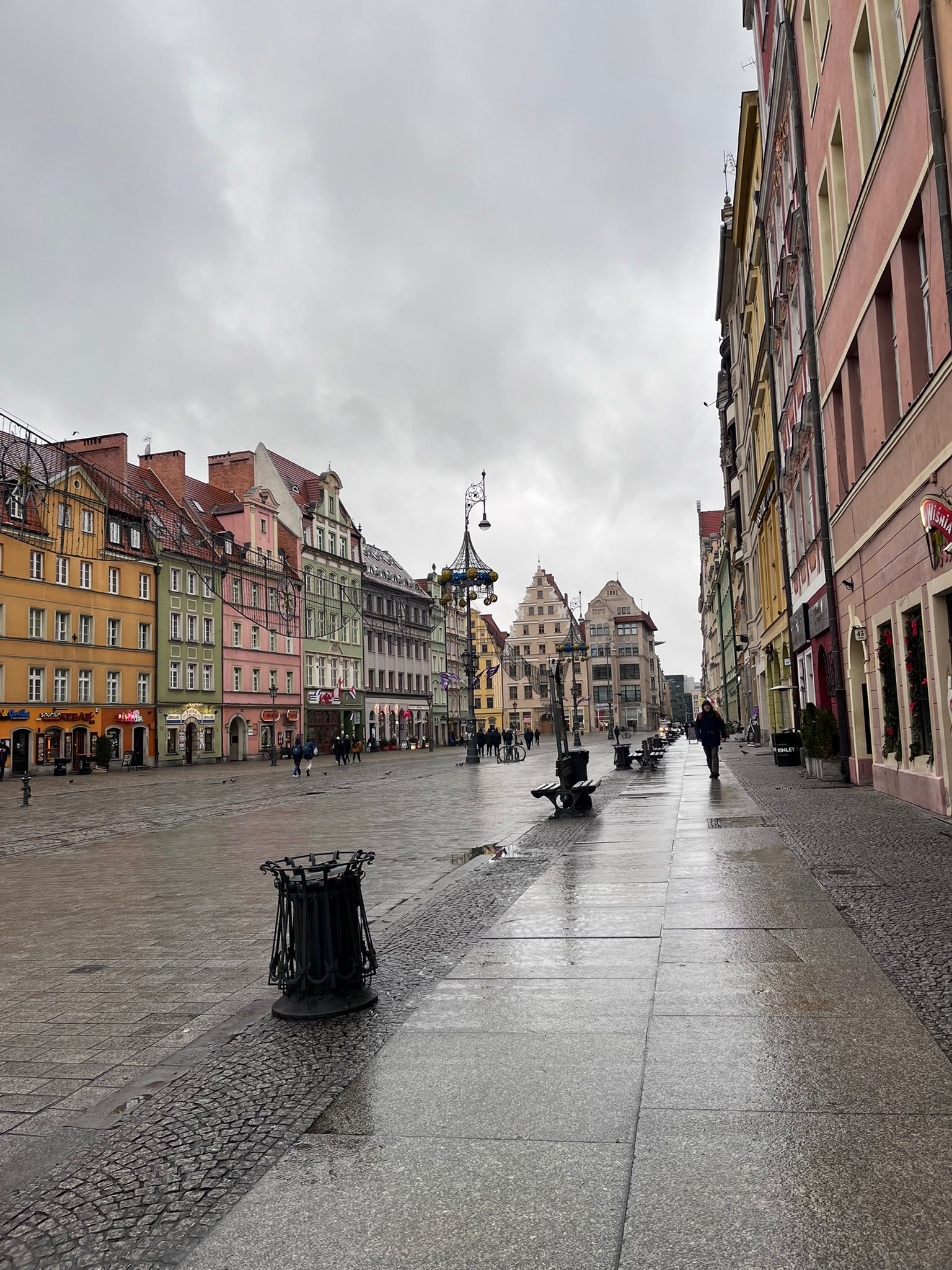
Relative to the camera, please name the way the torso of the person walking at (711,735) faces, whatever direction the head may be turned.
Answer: toward the camera

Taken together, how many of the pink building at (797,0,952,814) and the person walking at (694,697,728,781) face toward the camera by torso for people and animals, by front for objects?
1

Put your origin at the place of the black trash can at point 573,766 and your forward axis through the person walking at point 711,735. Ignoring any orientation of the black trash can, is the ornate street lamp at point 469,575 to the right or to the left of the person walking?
left

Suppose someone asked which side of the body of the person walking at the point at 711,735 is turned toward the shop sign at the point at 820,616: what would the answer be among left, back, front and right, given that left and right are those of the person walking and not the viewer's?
left

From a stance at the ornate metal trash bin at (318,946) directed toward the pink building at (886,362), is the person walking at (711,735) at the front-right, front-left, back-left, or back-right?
front-left

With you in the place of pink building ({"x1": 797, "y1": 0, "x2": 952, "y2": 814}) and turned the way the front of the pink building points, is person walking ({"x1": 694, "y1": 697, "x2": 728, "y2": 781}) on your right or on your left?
on your right

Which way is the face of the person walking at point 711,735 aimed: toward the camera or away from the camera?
toward the camera

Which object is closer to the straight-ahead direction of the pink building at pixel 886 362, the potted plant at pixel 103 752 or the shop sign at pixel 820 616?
the potted plant

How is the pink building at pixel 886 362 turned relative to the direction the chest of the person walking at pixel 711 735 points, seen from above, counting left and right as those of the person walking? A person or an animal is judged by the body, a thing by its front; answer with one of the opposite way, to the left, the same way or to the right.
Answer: to the right

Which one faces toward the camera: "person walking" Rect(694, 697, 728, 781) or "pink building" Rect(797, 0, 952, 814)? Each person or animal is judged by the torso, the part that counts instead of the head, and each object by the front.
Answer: the person walking

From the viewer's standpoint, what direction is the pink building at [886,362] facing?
to the viewer's left
